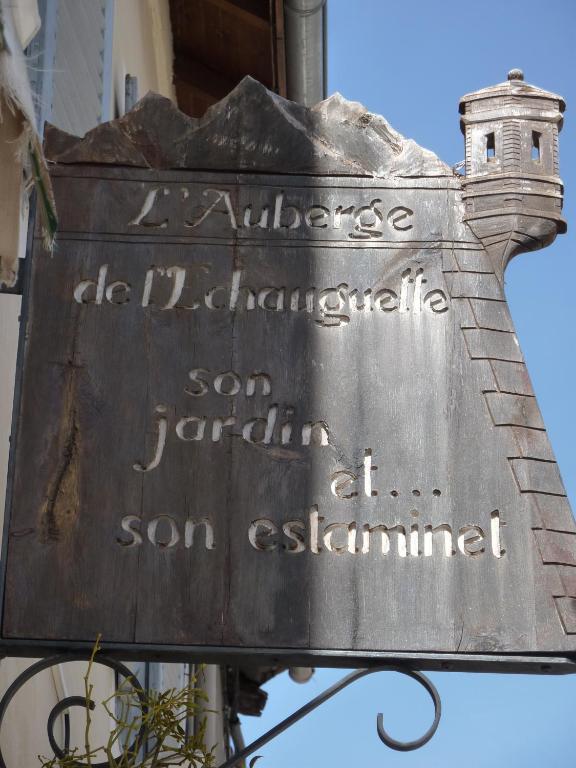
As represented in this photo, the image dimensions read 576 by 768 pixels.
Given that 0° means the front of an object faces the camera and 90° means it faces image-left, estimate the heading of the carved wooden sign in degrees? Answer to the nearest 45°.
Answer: approximately 0°
